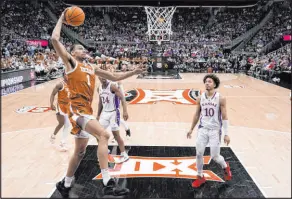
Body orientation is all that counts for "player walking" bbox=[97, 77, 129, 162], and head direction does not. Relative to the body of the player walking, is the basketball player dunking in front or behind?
in front

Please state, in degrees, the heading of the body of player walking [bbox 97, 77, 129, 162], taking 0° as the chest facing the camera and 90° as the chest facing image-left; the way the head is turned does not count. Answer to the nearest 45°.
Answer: approximately 45°
